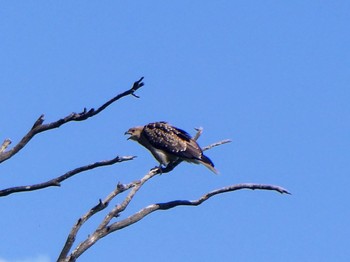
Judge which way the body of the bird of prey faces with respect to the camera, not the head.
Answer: to the viewer's left

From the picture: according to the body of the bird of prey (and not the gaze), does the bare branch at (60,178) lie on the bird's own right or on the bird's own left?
on the bird's own left

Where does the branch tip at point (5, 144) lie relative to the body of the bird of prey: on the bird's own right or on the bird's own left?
on the bird's own left
